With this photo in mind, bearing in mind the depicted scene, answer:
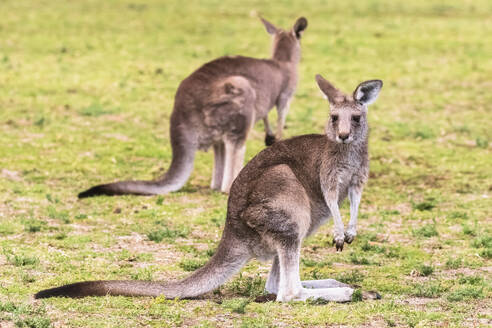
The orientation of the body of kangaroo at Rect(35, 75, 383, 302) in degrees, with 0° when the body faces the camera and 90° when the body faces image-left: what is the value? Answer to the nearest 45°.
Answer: approximately 270°

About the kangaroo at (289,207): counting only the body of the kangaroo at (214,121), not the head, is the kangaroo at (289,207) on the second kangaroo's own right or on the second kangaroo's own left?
on the second kangaroo's own right

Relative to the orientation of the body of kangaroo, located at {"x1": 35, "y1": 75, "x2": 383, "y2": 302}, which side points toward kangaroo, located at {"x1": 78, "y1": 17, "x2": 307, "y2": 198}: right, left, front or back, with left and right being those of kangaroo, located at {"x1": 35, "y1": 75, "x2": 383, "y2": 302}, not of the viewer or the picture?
left

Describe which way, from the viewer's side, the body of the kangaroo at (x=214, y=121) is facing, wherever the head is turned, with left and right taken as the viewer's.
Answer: facing away from the viewer and to the right of the viewer
